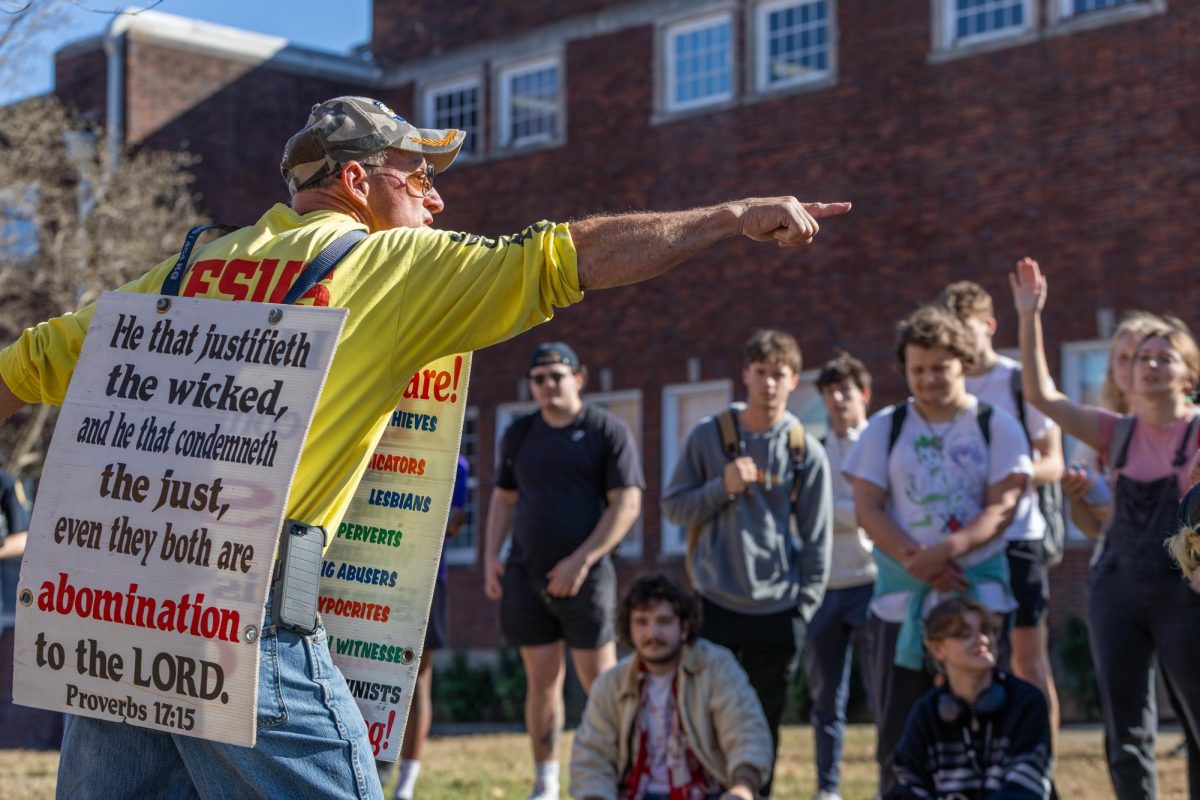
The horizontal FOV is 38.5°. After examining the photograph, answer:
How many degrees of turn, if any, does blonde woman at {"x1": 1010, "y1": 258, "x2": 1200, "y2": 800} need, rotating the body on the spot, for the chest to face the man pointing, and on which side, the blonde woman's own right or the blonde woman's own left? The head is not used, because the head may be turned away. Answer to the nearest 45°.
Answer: approximately 45° to the blonde woman's own right

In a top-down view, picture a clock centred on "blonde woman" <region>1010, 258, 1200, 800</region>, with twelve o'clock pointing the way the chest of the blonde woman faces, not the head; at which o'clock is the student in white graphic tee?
The student in white graphic tee is roughly at 2 o'clock from the blonde woman.

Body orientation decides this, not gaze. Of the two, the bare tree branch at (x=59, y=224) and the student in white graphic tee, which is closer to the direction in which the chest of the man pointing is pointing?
the student in white graphic tee

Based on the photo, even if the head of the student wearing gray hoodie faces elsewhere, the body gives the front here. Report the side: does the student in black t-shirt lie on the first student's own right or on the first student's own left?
on the first student's own right

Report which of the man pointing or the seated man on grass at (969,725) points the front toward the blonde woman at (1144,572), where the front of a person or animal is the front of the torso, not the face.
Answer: the man pointing

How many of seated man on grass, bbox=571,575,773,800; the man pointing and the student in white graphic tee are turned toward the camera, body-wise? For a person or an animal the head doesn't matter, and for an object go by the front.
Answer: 2

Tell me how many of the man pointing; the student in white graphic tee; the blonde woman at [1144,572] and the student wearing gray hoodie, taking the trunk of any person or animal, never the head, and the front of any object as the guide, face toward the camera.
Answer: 3

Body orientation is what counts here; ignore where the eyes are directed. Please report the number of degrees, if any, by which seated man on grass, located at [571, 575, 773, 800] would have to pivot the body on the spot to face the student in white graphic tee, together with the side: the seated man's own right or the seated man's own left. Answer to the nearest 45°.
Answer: approximately 90° to the seated man's own left

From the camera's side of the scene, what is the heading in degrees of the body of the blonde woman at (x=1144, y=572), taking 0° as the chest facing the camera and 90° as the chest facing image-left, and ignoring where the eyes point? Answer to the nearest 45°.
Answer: approximately 0°

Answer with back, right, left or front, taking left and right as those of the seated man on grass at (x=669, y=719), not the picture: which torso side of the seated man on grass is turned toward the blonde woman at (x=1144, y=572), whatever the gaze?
left

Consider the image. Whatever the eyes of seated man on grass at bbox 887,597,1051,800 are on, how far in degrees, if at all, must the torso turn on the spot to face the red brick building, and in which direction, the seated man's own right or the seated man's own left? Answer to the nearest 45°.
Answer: approximately 180°
